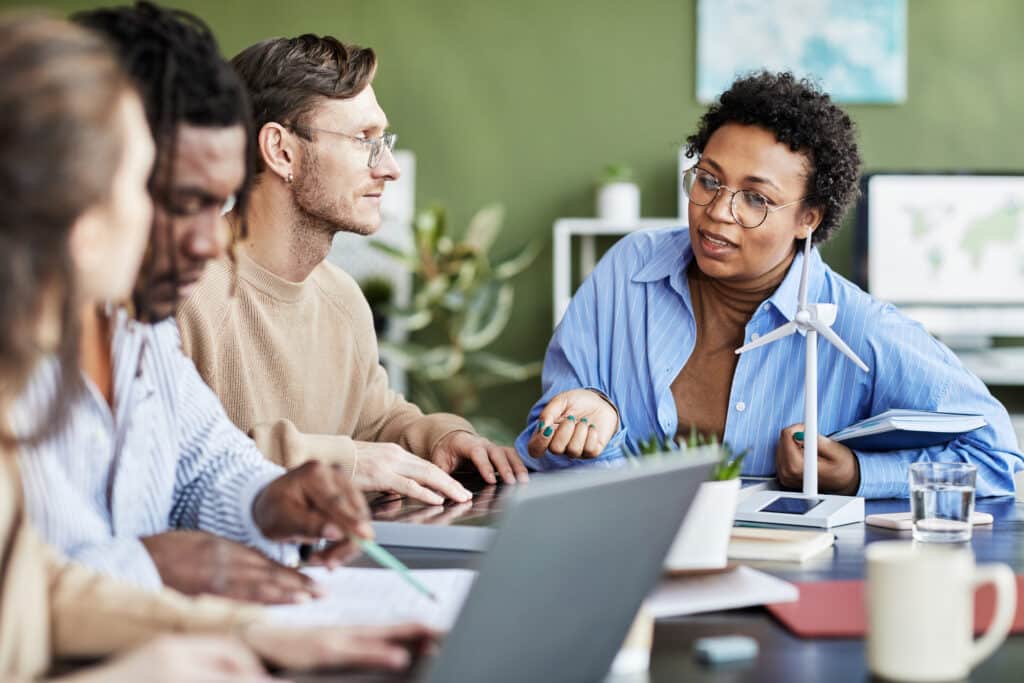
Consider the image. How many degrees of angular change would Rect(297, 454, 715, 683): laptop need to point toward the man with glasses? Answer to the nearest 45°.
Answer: approximately 45° to its right

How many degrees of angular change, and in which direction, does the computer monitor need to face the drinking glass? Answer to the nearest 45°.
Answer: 0° — it already faces it

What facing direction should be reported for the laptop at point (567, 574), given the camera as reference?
facing away from the viewer and to the left of the viewer

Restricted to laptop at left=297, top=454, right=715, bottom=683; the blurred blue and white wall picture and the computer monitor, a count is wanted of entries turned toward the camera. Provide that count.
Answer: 2

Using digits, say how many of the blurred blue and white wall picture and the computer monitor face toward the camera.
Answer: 2

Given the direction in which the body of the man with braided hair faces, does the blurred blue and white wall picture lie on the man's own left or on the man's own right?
on the man's own left

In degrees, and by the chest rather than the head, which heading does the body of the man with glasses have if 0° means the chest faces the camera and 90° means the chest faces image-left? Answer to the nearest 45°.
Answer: approximately 315°

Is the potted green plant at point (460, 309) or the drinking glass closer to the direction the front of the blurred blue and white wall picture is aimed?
the drinking glass

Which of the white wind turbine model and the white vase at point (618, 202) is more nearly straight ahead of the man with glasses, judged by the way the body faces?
the white wind turbine model

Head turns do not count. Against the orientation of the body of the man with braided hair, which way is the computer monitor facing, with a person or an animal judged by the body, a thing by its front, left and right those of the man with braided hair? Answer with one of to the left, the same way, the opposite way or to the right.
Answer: to the right

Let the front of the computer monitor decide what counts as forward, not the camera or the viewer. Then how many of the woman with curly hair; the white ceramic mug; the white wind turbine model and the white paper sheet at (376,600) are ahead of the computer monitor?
4

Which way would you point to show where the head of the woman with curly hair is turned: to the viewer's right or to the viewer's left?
to the viewer's left
